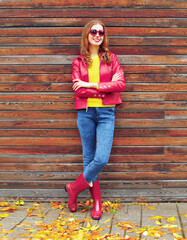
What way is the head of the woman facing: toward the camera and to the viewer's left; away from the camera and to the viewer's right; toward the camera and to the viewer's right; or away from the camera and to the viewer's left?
toward the camera and to the viewer's right

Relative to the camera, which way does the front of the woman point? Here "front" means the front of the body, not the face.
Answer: toward the camera
